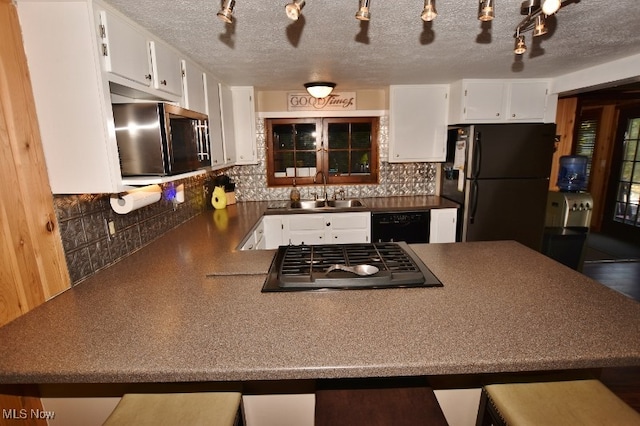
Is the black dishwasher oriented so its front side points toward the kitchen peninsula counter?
yes

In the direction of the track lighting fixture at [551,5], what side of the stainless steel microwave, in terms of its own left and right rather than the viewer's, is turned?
front

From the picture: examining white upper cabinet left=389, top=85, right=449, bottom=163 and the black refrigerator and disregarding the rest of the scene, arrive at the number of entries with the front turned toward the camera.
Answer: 2

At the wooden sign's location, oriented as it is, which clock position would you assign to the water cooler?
The water cooler is roughly at 9 o'clock from the wooden sign.

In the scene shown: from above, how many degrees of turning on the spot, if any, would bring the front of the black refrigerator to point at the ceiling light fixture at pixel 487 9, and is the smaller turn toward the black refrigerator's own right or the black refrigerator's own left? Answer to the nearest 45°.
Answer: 0° — it already faces it

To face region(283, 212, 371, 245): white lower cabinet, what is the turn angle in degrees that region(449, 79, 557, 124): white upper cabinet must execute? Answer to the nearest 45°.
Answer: approximately 45° to its right

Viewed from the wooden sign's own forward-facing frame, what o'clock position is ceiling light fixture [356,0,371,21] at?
The ceiling light fixture is roughly at 12 o'clock from the wooden sign.

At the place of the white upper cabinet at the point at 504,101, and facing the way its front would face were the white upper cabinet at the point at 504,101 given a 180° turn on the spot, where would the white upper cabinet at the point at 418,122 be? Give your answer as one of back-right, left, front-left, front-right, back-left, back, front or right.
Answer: left

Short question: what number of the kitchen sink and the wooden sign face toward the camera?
2

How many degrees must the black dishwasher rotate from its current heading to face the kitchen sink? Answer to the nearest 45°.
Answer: approximately 90° to its right
